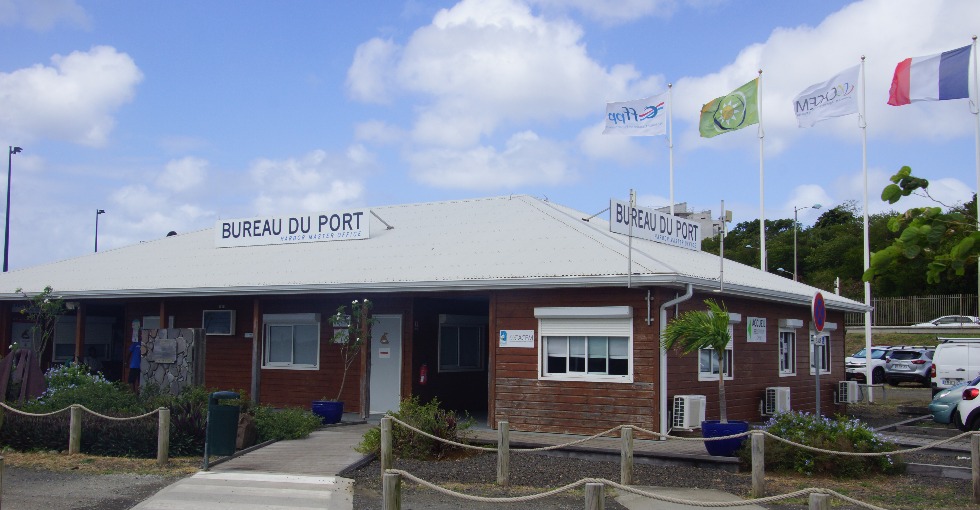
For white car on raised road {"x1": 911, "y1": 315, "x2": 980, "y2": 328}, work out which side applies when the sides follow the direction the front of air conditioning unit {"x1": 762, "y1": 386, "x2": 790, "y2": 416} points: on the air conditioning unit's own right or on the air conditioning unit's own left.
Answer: on the air conditioning unit's own left

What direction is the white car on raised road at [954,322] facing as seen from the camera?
to the viewer's left

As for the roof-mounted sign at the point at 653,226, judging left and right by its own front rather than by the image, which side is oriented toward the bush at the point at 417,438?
right

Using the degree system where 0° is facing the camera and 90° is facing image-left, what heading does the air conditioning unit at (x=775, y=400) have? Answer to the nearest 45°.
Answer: approximately 315°

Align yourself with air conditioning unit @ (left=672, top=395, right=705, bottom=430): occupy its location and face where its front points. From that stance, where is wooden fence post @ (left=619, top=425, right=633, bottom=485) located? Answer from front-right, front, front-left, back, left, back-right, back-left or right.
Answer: front-right

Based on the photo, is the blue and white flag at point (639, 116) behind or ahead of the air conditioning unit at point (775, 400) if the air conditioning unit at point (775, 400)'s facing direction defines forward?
behind

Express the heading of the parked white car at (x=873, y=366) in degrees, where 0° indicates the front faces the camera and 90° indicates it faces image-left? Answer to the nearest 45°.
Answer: approximately 45°

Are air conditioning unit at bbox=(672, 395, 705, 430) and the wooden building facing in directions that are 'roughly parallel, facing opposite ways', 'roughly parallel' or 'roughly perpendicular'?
roughly perpendicular

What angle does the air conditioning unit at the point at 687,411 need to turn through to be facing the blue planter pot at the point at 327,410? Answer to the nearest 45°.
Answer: approximately 135° to its right

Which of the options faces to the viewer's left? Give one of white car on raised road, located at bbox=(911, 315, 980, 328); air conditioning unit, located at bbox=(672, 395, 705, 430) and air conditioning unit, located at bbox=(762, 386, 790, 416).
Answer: the white car on raised road

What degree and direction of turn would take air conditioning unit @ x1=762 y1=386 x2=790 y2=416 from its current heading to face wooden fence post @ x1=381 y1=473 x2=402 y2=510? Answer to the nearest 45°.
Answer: approximately 45° to its right

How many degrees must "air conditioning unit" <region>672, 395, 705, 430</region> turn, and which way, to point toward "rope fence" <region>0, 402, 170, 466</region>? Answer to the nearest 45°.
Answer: approximately 135° to its right

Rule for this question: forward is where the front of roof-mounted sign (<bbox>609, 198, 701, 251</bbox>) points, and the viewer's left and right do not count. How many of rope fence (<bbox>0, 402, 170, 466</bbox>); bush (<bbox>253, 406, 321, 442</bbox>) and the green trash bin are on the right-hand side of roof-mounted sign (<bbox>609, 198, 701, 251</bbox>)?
3
